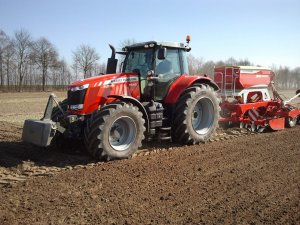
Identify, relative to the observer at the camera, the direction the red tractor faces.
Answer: facing the viewer and to the left of the viewer
